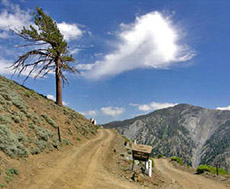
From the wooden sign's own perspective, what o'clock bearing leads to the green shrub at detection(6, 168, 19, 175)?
The green shrub is roughly at 2 o'clock from the wooden sign.

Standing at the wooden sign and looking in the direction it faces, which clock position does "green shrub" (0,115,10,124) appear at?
The green shrub is roughly at 3 o'clock from the wooden sign.

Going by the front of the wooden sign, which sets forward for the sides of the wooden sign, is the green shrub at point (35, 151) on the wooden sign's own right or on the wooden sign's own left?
on the wooden sign's own right

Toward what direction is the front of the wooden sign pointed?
toward the camera

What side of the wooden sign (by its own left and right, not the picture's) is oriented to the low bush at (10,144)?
right
